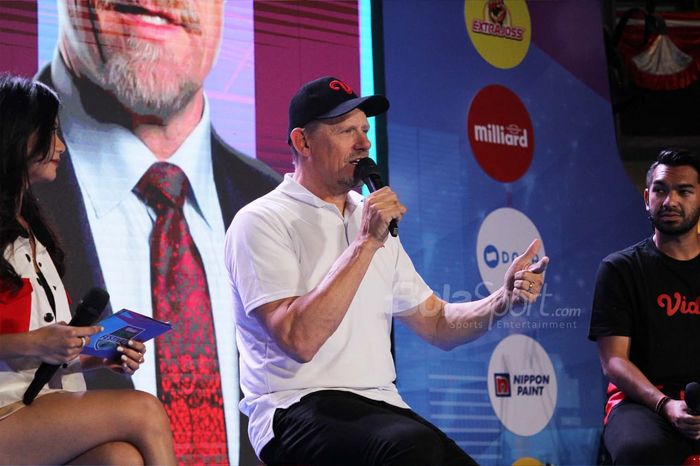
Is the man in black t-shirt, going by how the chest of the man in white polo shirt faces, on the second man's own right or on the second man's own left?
on the second man's own left

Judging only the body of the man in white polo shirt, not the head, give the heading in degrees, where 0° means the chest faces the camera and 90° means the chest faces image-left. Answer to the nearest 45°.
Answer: approximately 315°
